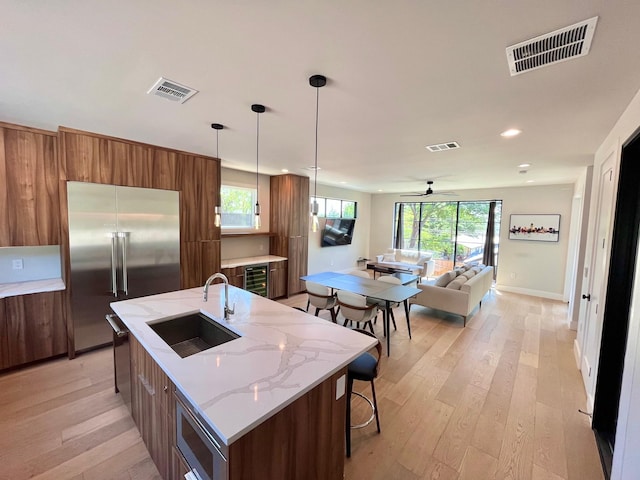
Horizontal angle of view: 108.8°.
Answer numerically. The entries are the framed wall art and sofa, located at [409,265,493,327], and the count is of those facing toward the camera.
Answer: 1

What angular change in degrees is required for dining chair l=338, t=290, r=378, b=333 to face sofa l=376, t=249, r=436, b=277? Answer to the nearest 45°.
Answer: approximately 45° to its left

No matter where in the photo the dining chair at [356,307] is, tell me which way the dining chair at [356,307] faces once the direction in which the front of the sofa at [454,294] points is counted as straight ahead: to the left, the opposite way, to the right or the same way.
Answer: to the right

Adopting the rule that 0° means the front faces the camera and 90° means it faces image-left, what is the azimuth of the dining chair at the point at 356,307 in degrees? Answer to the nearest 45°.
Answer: approximately 225°

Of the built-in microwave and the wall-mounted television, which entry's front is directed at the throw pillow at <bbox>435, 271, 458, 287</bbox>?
the wall-mounted television

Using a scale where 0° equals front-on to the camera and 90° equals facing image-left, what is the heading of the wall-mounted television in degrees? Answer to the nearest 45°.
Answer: approximately 315°

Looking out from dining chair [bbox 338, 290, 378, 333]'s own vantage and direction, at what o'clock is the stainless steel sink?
The stainless steel sink is roughly at 6 o'clock from the dining chair.

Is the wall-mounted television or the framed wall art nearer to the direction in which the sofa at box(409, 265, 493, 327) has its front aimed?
the wall-mounted television

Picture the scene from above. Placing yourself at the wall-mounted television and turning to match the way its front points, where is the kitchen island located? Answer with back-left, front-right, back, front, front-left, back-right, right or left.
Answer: front-right

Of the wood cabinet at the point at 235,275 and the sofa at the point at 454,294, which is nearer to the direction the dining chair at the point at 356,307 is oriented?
the sofa
